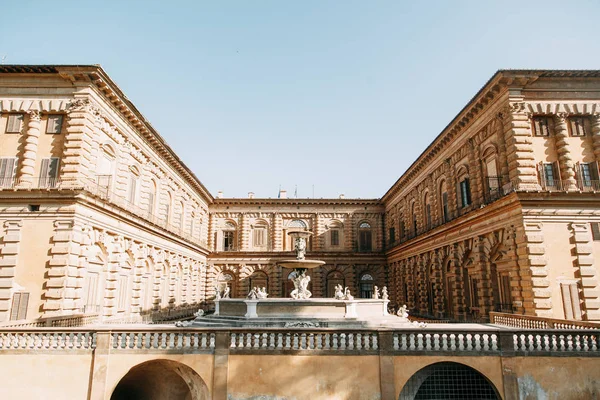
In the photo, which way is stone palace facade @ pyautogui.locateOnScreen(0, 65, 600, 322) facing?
toward the camera
